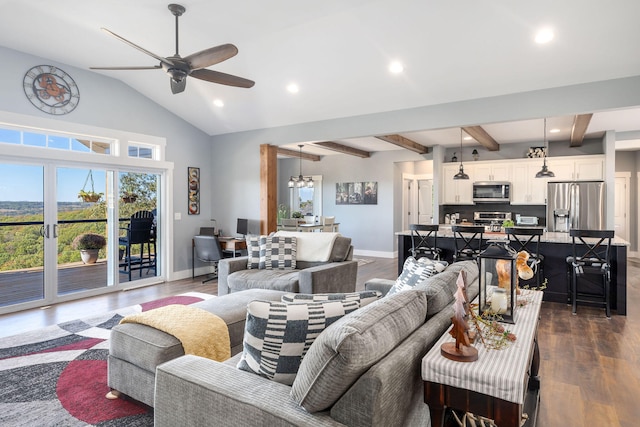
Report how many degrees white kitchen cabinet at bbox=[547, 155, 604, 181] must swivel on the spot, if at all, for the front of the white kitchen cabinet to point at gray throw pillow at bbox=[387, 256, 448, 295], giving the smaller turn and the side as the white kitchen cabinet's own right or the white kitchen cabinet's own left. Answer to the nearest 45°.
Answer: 0° — it already faces it

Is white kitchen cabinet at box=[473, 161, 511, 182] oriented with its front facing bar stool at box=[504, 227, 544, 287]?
yes

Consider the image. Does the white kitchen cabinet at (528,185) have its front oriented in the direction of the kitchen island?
yes

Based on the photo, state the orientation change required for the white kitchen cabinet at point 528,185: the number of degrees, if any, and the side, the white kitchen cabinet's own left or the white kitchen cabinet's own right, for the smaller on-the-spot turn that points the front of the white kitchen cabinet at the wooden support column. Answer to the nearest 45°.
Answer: approximately 45° to the white kitchen cabinet's own right

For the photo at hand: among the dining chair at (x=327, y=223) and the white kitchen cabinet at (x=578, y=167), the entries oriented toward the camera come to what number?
1

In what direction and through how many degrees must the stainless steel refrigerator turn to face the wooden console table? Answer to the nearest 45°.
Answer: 0° — it already faces it

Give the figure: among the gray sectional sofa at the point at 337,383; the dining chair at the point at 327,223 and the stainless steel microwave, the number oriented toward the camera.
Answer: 1

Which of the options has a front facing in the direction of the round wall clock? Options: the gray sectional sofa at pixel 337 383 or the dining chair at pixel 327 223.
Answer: the gray sectional sofa

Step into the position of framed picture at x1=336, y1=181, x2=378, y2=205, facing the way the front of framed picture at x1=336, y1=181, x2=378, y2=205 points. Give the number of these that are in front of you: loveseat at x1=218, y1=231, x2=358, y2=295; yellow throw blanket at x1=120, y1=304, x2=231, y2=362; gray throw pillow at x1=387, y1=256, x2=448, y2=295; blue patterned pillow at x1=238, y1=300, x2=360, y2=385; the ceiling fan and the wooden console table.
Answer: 6

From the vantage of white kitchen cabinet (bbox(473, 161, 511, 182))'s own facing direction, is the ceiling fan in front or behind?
in front
